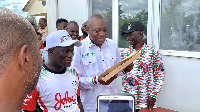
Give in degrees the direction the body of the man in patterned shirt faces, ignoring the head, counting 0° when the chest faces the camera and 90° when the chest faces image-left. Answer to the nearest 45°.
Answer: approximately 45°

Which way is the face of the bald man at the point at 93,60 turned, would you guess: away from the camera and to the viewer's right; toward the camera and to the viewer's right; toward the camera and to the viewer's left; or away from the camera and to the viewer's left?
toward the camera and to the viewer's right

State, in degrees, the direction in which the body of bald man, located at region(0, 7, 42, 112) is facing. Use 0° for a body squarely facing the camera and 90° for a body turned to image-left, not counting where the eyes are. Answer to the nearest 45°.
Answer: approximately 225°

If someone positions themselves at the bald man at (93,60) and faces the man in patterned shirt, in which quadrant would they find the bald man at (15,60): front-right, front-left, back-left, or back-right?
back-right

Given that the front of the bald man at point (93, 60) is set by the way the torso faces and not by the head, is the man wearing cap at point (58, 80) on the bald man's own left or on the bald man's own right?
on the bald man's own right

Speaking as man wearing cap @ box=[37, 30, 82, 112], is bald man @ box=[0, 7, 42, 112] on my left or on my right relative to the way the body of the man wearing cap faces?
on my right

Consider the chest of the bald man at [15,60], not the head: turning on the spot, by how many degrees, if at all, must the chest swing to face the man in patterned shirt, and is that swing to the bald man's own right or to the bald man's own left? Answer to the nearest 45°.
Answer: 0° — they already face them

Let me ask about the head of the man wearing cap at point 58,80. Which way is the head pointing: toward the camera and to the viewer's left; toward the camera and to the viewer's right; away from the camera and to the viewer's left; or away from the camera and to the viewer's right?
toward the camera and to the viewer's right

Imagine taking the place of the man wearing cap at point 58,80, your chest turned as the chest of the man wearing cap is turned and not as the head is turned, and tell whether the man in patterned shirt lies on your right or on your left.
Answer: on your left

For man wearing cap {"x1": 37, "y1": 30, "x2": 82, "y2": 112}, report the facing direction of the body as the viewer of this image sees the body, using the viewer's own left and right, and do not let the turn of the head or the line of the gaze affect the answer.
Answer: facing the viewer and to the right of the viewer
